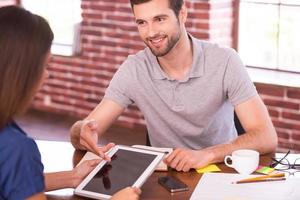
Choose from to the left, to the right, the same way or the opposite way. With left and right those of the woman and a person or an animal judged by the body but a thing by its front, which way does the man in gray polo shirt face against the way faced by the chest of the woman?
the opposite way

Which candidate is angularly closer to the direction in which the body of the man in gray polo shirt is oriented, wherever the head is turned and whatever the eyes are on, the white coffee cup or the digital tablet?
the digital tablet

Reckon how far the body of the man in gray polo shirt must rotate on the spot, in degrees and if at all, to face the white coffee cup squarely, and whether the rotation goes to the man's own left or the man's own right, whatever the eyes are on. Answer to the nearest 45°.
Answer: approximately 90° to the man's own left

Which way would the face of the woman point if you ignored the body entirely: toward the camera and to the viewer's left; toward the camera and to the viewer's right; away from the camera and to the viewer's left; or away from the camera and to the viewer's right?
away from the camera and to the viewer's right

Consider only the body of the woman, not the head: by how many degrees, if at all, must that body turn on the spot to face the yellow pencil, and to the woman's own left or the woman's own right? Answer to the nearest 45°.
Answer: approximately 45° to the woman's own right

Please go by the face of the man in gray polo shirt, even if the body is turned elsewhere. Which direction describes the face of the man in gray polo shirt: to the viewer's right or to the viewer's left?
to the viewer's left

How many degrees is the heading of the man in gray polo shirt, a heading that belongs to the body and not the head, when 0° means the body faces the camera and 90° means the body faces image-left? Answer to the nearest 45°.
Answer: approximately 45°

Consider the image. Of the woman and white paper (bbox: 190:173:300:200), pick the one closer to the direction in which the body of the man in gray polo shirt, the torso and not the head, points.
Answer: the woman
